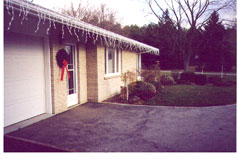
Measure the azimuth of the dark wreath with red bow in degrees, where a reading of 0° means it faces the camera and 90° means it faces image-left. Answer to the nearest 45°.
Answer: approximately 315°

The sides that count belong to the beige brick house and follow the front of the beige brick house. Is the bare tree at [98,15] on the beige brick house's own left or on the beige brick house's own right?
on the beige brick house's own left

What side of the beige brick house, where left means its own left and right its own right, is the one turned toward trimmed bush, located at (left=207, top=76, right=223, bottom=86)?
left

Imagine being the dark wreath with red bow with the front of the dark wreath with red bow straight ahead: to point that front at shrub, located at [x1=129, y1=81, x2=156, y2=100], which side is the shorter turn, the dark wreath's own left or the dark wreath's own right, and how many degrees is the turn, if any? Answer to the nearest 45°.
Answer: approximately 90° to the dark wreath's own left

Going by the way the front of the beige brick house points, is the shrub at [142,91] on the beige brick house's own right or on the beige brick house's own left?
on the beige brick house's own left

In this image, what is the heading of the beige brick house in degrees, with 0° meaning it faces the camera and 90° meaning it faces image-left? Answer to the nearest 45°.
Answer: approximately 315°

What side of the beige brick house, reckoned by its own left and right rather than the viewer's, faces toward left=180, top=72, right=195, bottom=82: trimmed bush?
left

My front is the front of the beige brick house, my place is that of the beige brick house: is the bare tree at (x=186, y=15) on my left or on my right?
on my left

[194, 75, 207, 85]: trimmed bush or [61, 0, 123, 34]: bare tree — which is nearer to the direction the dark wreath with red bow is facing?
the trimmed bush
